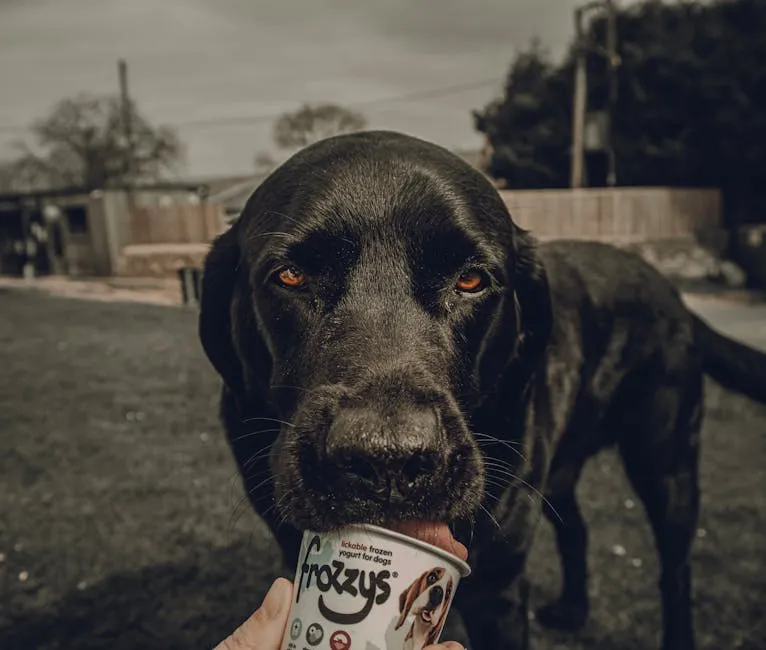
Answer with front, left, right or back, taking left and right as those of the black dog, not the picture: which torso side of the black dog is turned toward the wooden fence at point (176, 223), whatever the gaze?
right

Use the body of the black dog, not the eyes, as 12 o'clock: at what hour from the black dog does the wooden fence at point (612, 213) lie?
The wooden fence is roughly at 5 o'clock from the black dog.

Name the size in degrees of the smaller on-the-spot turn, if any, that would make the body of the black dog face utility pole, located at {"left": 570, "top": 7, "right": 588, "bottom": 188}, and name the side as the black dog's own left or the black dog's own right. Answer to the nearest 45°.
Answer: approximately 135° to the black dog's own right

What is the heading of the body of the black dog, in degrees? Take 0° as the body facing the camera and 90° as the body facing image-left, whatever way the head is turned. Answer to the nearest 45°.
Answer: approximately 45°

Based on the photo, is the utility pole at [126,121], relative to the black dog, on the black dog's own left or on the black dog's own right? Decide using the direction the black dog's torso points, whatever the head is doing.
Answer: on the black dog's own right

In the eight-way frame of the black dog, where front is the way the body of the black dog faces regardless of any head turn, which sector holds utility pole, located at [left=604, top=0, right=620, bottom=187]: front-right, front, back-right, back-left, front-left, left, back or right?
back-right
